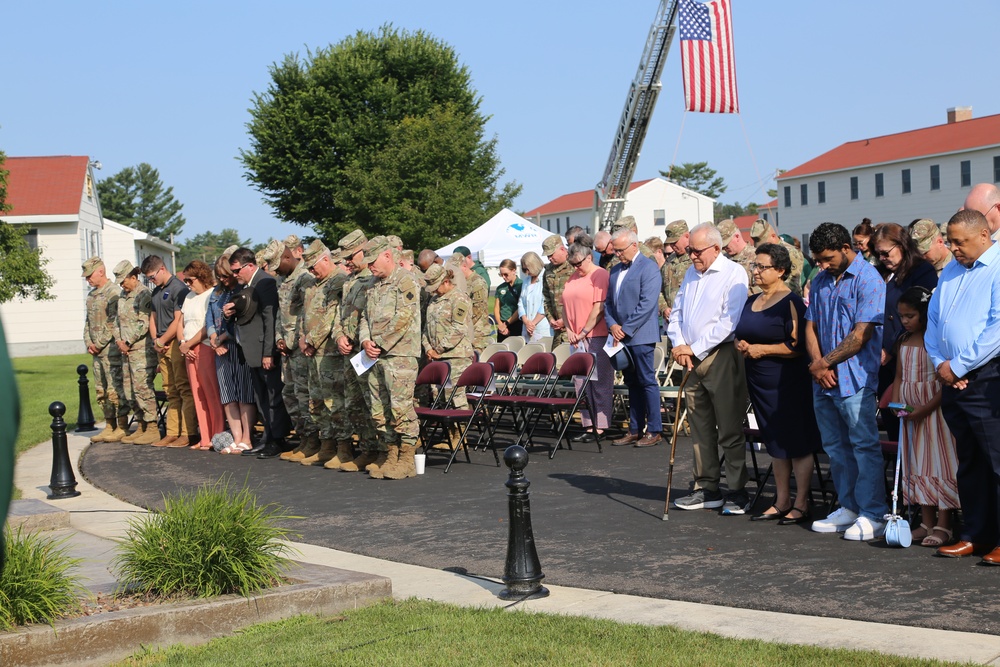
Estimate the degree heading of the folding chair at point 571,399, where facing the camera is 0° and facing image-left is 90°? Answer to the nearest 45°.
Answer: approximately 45°

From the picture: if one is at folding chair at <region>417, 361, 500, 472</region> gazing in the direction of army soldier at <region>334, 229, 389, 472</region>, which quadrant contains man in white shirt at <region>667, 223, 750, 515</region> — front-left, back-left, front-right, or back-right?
back-left

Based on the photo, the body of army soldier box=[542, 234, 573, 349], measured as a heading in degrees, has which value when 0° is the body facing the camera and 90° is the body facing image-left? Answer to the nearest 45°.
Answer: approximately 45°

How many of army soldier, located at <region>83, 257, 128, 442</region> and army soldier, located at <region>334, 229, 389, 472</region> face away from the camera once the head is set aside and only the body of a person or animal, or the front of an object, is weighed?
0

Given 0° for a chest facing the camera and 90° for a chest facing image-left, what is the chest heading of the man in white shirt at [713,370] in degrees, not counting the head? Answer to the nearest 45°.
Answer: approximately 45°

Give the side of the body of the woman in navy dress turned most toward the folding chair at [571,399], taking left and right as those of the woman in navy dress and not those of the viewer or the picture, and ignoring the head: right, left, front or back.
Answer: right

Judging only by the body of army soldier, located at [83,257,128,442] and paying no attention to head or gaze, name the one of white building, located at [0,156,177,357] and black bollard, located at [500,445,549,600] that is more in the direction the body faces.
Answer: the black bollard

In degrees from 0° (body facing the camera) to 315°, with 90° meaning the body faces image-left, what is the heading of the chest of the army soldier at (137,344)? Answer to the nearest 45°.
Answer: approximately 45°

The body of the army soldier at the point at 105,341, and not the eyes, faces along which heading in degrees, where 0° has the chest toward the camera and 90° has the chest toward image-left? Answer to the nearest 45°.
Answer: approximately 45°
